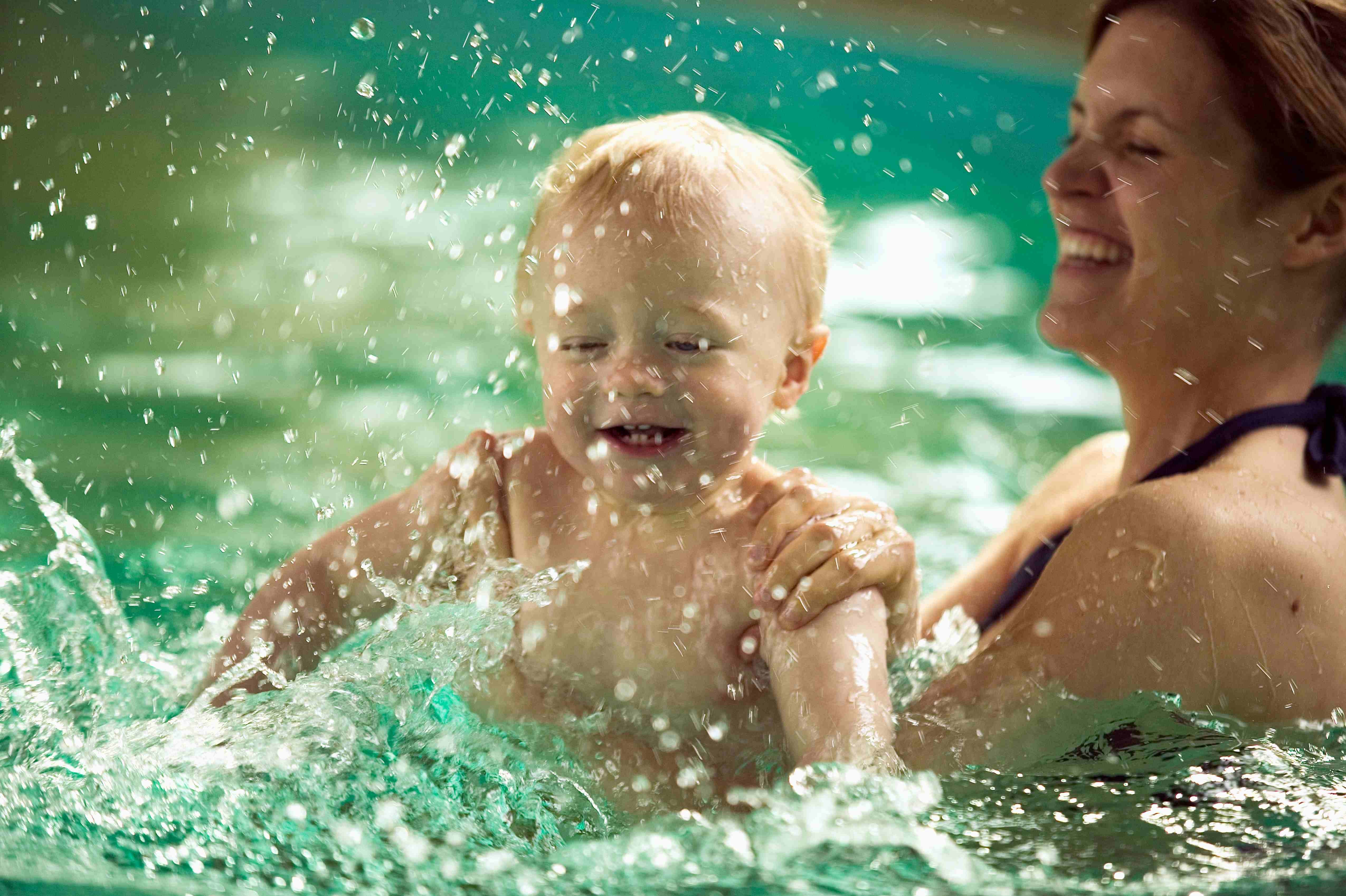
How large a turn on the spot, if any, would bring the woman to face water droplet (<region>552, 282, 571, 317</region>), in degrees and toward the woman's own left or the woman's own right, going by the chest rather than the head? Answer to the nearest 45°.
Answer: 0° — they already face it

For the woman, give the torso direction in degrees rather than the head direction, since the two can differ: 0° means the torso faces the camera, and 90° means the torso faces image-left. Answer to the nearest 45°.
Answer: approximately 90°

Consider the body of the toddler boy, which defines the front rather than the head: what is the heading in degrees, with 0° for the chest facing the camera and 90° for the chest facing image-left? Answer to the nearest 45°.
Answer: approximately 0°
